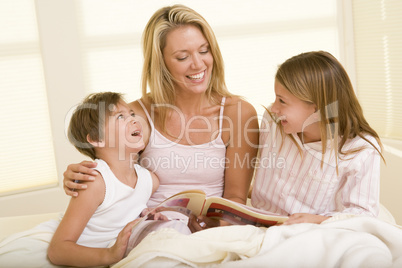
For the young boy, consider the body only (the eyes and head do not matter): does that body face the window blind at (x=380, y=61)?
no

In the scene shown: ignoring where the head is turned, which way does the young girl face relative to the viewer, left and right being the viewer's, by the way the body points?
facing the viewer and to the left of the viewer

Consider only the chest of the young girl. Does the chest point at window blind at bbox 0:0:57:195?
no

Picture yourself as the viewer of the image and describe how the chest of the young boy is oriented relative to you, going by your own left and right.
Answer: facing the viewer and to the right of the viewer

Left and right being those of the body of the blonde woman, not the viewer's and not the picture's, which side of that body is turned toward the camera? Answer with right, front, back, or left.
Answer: front

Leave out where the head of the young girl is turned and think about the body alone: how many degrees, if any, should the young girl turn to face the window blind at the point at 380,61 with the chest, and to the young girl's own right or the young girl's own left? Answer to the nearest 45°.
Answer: approximately 135° to the young girl's own right

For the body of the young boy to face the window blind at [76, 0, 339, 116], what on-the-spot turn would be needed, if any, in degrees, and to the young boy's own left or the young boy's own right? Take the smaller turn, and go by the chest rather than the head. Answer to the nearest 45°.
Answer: approximately 90° to the young boy's own left

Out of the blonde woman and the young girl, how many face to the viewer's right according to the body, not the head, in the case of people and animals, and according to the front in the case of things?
0

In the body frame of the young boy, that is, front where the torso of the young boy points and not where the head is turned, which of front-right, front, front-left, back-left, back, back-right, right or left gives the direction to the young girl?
front-left

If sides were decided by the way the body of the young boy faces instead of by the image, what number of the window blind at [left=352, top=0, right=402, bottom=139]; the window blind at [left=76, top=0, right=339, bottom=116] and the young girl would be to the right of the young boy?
0

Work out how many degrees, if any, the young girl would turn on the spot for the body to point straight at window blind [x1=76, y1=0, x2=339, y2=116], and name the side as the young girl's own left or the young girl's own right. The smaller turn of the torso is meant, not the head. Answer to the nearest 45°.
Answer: approximately 135° to the young girl's own right

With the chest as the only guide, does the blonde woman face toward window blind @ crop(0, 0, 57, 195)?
no

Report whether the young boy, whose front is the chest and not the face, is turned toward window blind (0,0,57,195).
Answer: no
